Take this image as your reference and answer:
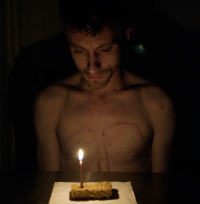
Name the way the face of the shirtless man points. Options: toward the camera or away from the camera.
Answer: toward the camera

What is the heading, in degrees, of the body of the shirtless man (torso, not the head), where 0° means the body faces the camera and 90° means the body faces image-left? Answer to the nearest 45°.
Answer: approximately 0°
